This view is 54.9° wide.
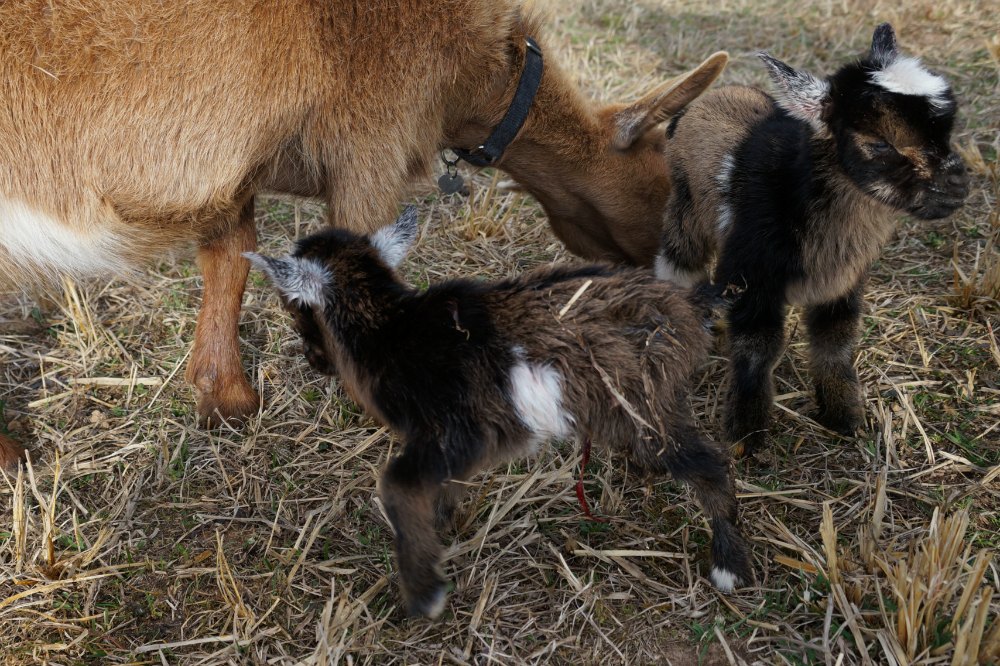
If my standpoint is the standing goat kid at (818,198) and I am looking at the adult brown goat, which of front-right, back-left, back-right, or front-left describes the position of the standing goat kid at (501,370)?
front-left

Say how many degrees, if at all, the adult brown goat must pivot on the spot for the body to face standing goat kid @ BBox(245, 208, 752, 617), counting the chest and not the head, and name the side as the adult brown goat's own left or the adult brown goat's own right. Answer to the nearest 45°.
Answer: approximately 45° to the adult brown goat's own right

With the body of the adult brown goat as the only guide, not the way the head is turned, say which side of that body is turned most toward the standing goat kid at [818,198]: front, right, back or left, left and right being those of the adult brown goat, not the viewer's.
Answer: front

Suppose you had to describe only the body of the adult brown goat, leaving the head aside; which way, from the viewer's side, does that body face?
to the viewer's right

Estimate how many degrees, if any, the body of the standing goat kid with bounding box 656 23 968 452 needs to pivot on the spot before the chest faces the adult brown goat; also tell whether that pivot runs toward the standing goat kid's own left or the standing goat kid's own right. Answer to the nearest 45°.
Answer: approximately 135° to the standing goat kid's own right

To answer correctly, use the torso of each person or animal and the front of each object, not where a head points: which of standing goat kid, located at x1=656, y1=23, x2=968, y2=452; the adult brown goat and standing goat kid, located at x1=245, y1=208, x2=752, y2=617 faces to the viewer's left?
standing goat kid, located at x1=245, y1=208, x2=752, y2=617

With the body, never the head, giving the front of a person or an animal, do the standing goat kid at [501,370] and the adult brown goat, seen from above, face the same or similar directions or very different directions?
very different directions

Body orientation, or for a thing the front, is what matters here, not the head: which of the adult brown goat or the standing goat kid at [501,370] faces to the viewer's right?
the adult brown goat

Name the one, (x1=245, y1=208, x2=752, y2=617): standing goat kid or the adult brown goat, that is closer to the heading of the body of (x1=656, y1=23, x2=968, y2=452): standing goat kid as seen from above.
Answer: the standing goat kid

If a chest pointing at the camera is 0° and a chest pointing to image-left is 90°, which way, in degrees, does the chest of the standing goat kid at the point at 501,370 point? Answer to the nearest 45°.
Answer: approximately 90°

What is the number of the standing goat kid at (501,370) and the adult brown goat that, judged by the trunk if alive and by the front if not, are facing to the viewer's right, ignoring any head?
1

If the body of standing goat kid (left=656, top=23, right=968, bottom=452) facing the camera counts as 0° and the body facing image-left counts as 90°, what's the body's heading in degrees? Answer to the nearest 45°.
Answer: approximately 315°

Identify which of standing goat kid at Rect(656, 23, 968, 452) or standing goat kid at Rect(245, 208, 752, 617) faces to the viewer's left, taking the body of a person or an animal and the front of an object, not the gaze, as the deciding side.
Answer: standing goat kid at Rect(245, 208, 752, 617)

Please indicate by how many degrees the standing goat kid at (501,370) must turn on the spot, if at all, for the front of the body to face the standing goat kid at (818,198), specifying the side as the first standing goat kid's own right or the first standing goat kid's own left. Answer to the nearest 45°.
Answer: approximately 135° to the first standing goat kid's own right

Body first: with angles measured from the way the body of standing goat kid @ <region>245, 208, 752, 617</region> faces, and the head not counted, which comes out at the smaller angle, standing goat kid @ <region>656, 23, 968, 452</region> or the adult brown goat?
the adult brown goat
